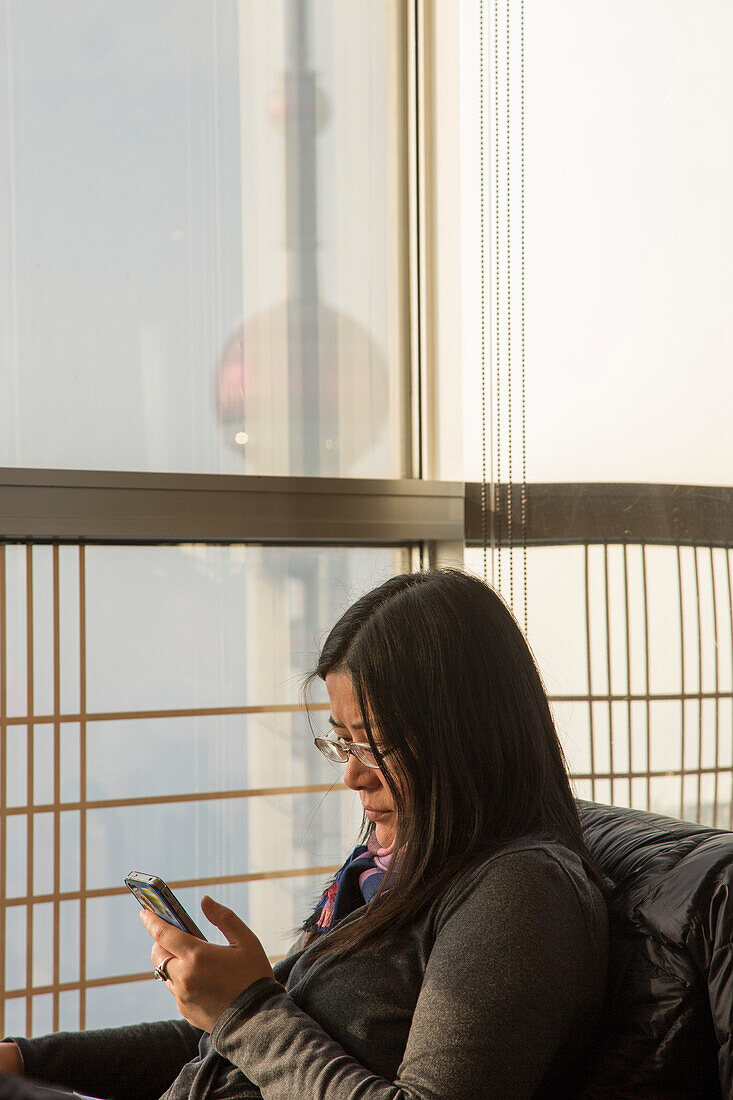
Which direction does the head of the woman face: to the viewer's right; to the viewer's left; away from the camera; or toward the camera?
to the viewer's left

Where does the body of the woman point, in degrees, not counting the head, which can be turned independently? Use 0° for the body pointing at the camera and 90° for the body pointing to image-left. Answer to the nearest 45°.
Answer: approximately 90°
